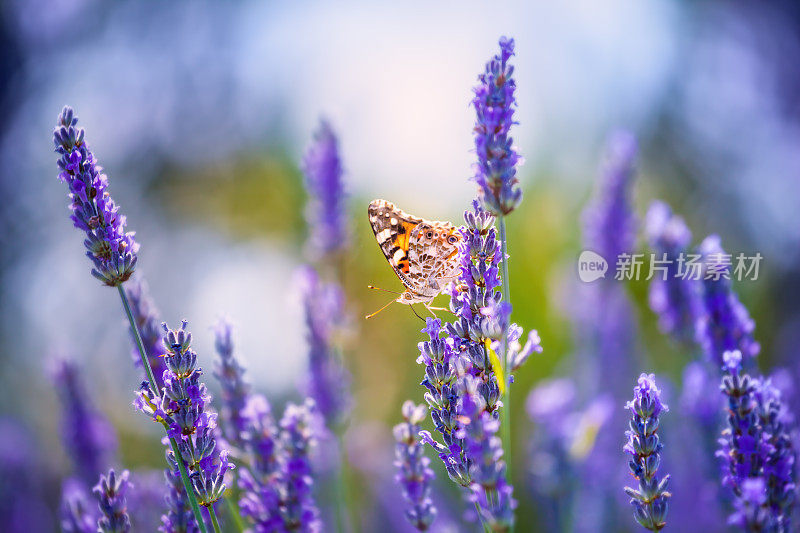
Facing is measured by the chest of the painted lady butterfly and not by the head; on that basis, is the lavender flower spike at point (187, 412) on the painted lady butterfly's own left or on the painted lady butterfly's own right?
on the painted lady butterfly's own left

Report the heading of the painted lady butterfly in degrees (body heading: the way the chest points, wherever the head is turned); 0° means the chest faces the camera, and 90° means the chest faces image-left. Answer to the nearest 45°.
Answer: approximately 90°

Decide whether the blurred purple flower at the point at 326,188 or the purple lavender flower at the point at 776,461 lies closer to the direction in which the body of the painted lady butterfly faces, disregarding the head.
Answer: the blurred purple flower

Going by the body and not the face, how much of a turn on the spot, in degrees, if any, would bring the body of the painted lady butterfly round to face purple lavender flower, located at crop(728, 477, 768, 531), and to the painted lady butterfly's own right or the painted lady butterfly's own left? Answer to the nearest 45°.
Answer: approximately 135° to the painted lady butterfly's own left
